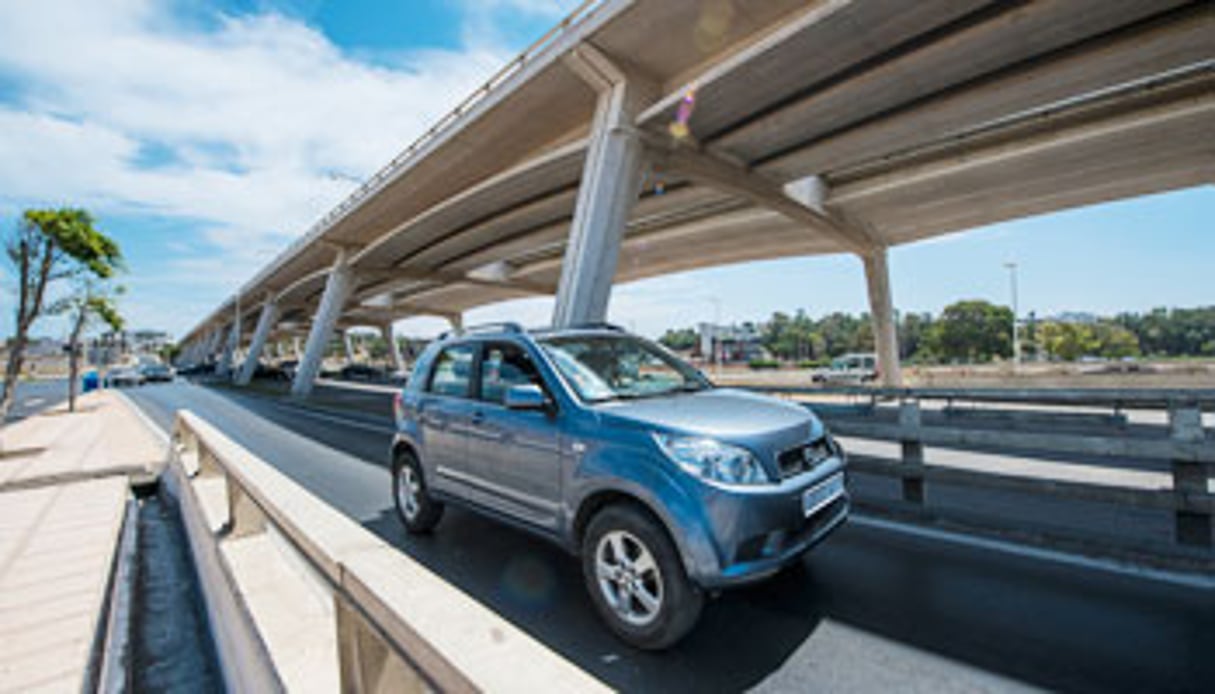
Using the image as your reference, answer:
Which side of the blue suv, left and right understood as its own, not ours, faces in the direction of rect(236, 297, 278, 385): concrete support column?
back

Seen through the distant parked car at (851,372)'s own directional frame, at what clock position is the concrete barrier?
The concrete barrier is roughly at 9 o'clock from the distant parked car.

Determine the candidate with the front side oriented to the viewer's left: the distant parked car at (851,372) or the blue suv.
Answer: the distant parked car

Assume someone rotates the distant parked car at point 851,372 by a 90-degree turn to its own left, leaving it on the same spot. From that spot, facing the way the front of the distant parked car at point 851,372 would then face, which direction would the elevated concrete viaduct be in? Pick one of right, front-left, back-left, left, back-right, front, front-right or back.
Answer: front

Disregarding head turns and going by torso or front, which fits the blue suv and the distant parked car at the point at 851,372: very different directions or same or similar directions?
very different directions

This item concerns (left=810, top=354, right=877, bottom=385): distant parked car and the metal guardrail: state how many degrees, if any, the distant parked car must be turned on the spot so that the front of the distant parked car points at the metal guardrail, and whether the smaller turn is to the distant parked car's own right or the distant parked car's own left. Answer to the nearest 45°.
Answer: approximately 90° to the distant parked car's own left

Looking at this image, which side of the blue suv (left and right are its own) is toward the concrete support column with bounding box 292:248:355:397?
back

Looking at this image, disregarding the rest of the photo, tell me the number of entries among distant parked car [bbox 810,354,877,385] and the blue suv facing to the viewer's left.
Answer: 1

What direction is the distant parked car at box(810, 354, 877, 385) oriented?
to the viewer's left

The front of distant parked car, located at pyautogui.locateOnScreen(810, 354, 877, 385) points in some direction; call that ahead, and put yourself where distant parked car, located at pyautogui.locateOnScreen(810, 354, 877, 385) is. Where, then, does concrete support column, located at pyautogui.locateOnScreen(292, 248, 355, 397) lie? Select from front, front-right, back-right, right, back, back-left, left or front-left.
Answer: front-left
